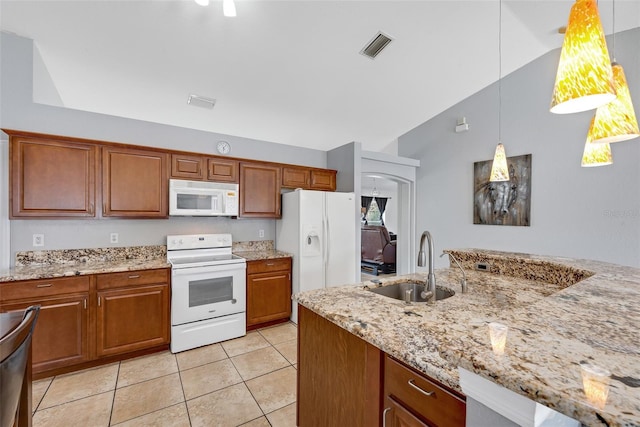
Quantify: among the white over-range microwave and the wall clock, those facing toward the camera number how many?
2

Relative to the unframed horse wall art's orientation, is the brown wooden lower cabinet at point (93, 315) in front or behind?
in front

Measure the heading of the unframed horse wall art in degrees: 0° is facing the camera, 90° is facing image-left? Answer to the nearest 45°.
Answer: approximately 45°

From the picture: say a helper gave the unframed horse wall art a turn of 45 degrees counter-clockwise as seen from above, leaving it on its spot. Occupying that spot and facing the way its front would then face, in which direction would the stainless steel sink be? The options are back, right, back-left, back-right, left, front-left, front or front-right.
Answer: front

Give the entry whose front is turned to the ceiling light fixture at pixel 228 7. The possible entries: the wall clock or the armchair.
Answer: the wall clock

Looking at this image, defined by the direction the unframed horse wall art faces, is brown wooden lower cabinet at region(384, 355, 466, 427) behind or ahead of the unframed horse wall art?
ahead

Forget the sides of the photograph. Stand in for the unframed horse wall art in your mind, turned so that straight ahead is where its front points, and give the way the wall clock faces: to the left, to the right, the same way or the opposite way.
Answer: to the left

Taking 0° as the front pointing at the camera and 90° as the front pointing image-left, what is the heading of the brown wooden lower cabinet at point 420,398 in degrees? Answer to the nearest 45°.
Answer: approximately 45°

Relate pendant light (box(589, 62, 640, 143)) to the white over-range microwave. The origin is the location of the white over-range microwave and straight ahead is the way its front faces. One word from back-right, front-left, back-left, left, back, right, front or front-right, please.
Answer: front-left

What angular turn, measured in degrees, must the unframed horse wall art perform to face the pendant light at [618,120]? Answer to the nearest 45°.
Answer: approximately 45° to its left
